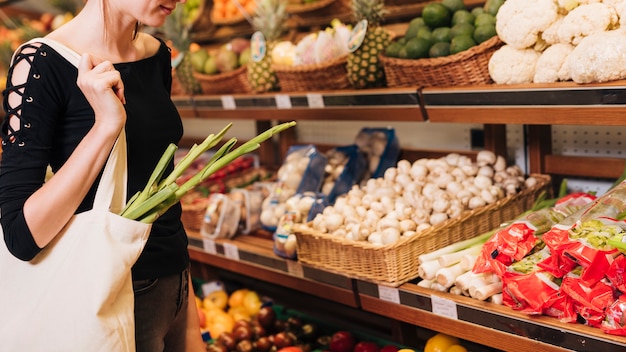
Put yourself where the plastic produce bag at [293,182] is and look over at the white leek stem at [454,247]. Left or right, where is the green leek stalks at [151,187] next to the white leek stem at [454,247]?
right

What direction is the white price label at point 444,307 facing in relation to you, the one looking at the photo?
facing the viewer and to the left of the viewer

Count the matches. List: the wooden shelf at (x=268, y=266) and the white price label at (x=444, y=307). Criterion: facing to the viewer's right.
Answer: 0

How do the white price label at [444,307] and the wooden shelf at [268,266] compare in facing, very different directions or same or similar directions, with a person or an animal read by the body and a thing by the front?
same or similar directions

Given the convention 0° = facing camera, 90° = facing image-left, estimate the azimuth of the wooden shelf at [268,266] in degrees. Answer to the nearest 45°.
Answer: approximately 45°

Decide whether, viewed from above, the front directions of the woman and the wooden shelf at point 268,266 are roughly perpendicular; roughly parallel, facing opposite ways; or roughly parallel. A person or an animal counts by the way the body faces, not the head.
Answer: roughly perpendicular

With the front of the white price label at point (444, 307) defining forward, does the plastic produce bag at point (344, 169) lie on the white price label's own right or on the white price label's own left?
on the white price label's own right

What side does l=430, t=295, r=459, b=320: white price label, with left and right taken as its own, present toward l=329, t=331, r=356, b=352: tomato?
right

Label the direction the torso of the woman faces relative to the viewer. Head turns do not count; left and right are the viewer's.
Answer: facing the viewer and to the right of the viewer

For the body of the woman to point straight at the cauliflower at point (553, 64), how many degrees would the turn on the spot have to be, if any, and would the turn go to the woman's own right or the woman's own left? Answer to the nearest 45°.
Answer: approximately 45° to the woman's own left

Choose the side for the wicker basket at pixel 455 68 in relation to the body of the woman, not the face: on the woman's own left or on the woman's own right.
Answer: on the woman's own left

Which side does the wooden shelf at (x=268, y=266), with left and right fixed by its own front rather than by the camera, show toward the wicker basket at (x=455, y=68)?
left
